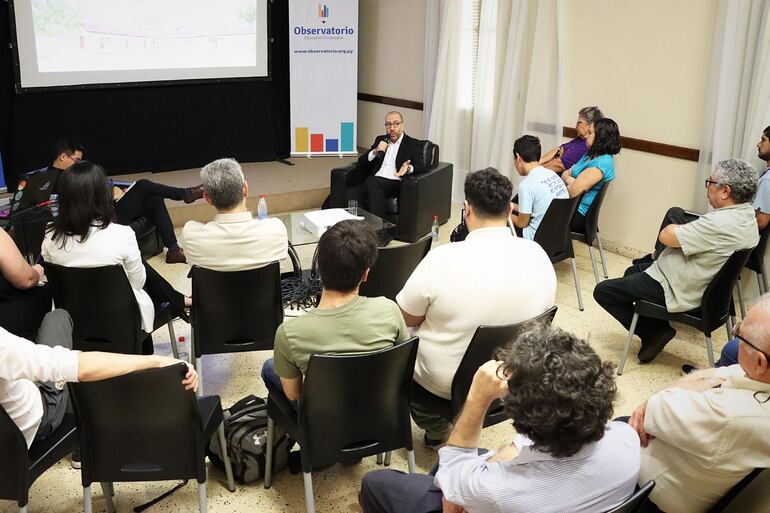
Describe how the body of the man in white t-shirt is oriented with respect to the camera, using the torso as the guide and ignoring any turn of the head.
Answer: away from the camera

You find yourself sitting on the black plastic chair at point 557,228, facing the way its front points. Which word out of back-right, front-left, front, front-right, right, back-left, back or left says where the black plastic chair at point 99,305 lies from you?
left

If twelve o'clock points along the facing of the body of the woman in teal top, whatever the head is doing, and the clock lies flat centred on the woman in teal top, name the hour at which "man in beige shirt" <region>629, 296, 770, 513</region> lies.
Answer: The man in beige shirt is roughly at 9 o'clock from the woman in teal top.

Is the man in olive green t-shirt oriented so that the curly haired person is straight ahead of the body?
no

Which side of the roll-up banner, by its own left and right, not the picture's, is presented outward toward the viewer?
front

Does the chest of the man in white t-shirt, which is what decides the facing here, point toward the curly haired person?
no

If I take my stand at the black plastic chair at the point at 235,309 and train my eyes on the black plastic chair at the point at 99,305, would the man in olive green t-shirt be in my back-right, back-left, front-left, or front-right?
back-left

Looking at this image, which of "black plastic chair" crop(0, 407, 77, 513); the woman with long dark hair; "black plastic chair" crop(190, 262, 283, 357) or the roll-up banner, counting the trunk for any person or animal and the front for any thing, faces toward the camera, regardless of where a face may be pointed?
the roll-up banner

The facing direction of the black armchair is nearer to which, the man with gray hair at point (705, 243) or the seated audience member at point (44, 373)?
the seated audience member

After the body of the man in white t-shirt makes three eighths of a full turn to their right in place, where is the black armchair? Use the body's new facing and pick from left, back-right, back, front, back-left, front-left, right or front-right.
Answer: back-left

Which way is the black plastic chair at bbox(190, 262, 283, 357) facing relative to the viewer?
away from the camera

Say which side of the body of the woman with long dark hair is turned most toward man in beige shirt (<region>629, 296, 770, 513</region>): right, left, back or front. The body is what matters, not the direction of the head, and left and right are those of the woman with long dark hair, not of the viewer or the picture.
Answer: right

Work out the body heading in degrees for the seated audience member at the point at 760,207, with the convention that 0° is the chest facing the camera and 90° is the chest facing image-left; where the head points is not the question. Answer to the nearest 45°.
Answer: approximately 90°

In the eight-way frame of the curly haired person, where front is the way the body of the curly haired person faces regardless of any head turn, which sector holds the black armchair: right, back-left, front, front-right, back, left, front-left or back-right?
front-right

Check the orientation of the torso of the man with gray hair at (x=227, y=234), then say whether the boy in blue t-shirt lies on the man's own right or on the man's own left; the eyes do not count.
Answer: on the man's own right

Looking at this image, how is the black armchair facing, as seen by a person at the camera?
facing the viewer and to the left of the viewer

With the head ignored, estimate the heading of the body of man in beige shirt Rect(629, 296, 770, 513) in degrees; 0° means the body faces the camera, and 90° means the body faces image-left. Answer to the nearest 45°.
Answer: approximately 135°

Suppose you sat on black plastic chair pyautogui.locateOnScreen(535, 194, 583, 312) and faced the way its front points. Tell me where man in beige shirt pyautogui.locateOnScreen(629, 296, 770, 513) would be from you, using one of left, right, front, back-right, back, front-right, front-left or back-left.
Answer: back-left
